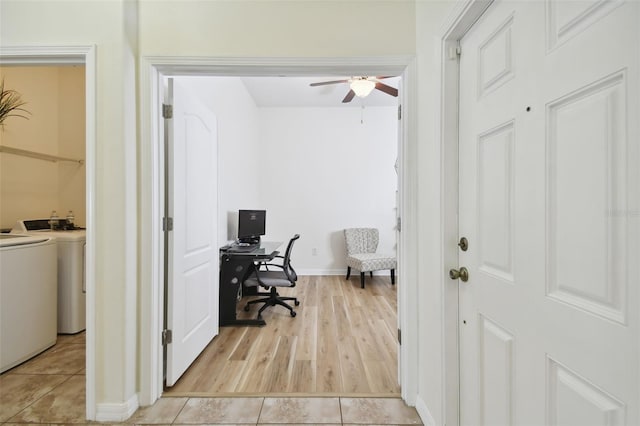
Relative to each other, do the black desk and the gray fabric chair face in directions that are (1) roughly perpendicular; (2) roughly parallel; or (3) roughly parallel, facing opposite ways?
roughly perpendicular

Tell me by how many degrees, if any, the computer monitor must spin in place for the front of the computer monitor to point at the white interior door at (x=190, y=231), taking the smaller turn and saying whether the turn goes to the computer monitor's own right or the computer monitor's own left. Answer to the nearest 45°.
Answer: approximately 45° to the computer monitor's own right

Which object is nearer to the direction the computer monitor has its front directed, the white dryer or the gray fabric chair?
the gray fabric chair

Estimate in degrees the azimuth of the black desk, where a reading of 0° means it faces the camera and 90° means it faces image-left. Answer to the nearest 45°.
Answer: approximately 270°

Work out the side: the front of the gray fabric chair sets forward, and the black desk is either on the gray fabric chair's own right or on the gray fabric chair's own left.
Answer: on the gray fabric chair's own right

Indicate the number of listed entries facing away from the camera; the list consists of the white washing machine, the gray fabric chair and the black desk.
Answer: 0

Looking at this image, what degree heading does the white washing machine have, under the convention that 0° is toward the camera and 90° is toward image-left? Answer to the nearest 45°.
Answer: approximately 315°

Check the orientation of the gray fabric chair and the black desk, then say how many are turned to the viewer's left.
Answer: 0

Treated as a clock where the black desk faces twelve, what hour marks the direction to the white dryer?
The white dryer is roughly at 6 o'clock from the black desk.

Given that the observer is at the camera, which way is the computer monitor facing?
facing the viewer and to the right of the viewer

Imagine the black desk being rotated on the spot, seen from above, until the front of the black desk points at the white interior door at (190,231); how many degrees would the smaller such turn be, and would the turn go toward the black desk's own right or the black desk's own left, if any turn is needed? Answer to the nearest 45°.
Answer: approximately 90° to the black desk's own right

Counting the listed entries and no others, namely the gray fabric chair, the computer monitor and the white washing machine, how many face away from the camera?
0

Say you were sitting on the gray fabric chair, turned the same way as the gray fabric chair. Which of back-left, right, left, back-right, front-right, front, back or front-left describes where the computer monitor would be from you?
right

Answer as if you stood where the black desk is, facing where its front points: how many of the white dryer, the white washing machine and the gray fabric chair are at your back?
2
